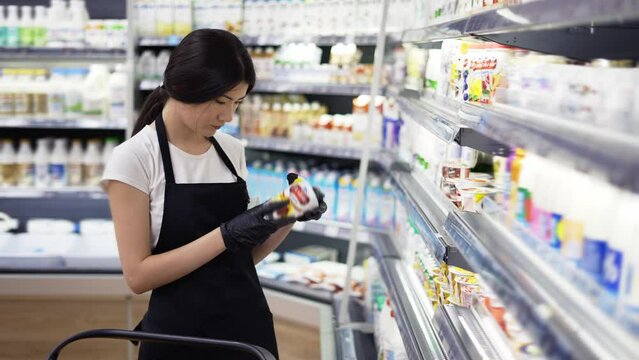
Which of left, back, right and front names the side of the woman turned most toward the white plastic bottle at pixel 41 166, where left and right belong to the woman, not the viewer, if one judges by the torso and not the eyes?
back

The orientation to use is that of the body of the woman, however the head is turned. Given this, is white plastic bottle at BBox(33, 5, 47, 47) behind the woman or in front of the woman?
behind

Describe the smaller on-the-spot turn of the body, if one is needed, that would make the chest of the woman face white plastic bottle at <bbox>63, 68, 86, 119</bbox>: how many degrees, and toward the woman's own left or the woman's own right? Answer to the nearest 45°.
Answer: approximately 135° to the woman's own left

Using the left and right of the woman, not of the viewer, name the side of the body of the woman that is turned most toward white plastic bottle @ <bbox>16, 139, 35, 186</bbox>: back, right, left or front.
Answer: back

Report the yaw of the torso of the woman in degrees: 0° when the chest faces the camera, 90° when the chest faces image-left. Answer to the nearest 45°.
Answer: approximately 315°

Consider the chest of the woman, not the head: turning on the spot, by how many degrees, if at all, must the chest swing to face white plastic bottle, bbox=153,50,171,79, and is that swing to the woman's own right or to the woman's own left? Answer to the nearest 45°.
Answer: approximately 135° to the woman's own left

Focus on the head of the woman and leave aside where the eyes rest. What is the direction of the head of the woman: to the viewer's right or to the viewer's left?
to the viewer's right

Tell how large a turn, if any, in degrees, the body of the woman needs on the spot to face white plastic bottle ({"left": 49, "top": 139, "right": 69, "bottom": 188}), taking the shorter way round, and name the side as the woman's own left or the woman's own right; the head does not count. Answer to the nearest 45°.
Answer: approximately 135° to the woman's own left

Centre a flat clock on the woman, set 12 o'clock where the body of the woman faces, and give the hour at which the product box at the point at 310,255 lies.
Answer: The product box is roughly at 8 o'clock from the woman.

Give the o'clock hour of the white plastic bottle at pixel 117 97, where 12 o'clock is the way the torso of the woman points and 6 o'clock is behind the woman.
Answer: The white plastic bottle is roughly at 7 o'clock from the woman.

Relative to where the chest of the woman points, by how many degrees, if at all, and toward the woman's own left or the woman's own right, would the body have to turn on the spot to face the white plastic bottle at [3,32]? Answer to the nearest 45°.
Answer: approximately 180°
